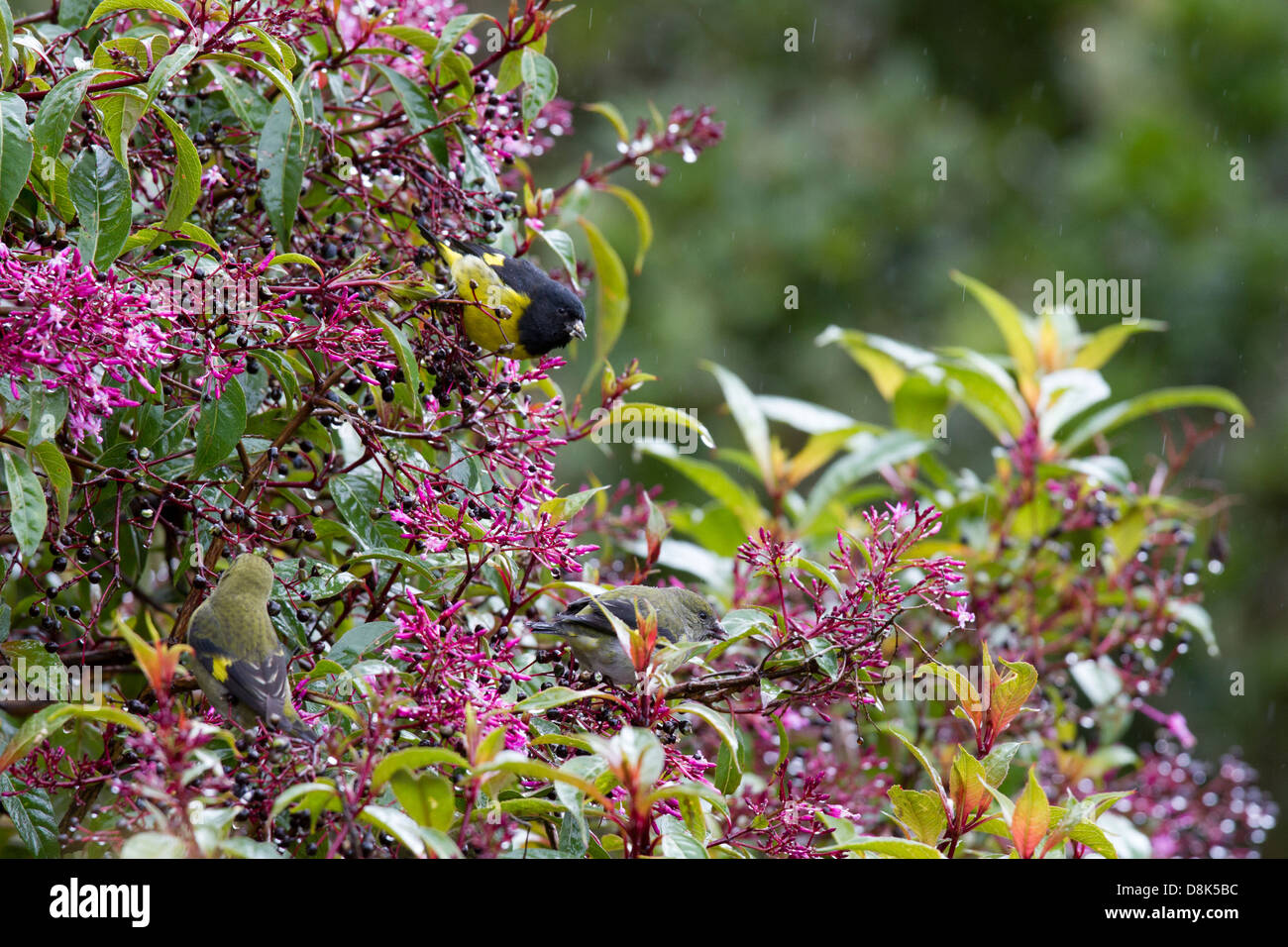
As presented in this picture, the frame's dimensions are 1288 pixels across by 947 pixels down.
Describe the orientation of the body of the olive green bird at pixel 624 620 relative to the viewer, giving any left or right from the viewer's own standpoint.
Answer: facing to the right of the viewer
